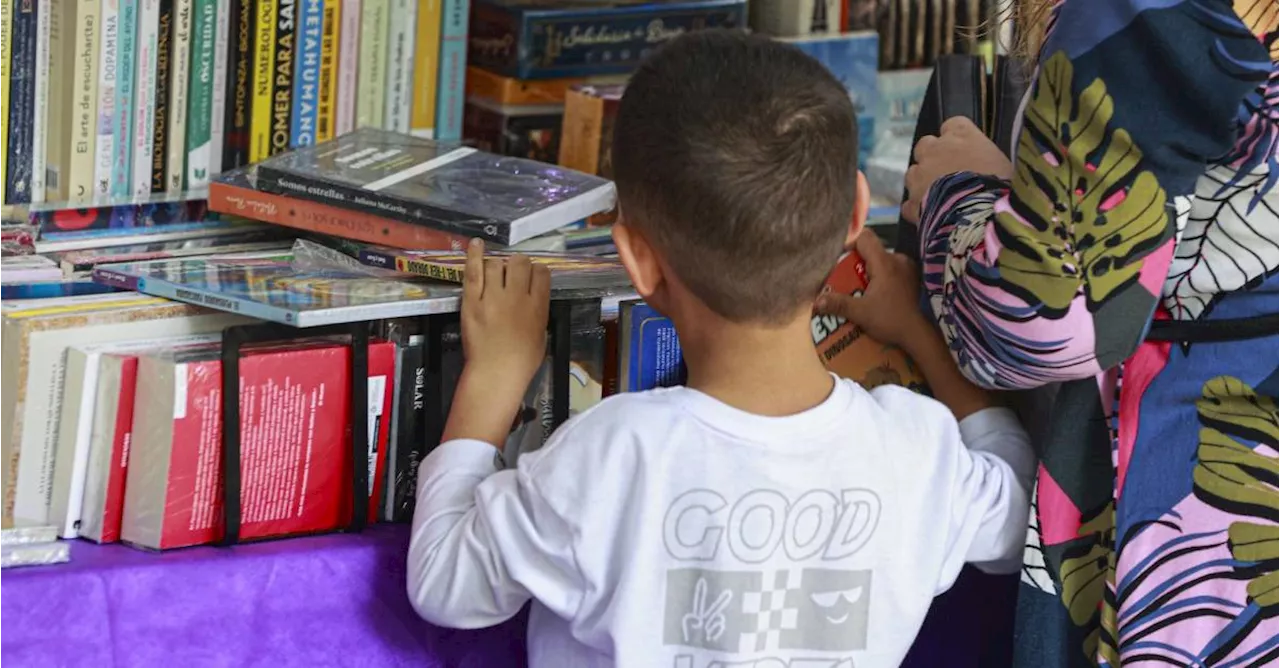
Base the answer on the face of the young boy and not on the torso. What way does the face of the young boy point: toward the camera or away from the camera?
away from the camera

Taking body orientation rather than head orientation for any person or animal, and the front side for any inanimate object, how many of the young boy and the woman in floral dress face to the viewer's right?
0

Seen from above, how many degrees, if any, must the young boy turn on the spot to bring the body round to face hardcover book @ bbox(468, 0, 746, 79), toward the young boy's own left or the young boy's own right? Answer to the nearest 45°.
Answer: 0° — they already face it

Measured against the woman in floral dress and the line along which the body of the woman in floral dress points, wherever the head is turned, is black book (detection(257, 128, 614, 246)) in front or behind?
in front

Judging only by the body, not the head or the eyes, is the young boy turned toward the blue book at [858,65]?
yes

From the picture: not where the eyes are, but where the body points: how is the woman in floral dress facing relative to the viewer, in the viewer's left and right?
facing away from the viewer and to the left of the viewer

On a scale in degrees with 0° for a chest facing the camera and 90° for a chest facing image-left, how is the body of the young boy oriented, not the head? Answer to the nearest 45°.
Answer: approximately 180°
